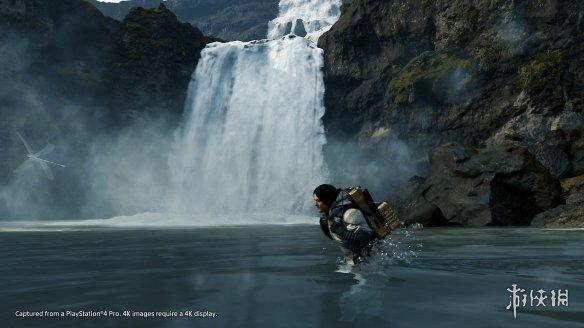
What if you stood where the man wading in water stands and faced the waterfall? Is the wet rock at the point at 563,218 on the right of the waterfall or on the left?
right

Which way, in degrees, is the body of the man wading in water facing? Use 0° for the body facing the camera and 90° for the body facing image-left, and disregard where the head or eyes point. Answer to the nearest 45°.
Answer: approximately 90°

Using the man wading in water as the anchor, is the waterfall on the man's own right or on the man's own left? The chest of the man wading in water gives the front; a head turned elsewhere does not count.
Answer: on the man's own right

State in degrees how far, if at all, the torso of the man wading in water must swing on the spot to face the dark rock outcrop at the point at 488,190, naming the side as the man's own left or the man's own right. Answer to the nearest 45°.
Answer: approximately 90° to the man's own right

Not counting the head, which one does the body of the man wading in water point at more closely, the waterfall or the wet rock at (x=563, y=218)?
the waterfall

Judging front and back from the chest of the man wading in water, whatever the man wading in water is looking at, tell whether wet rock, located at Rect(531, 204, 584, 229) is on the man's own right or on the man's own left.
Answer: on the man's own right
